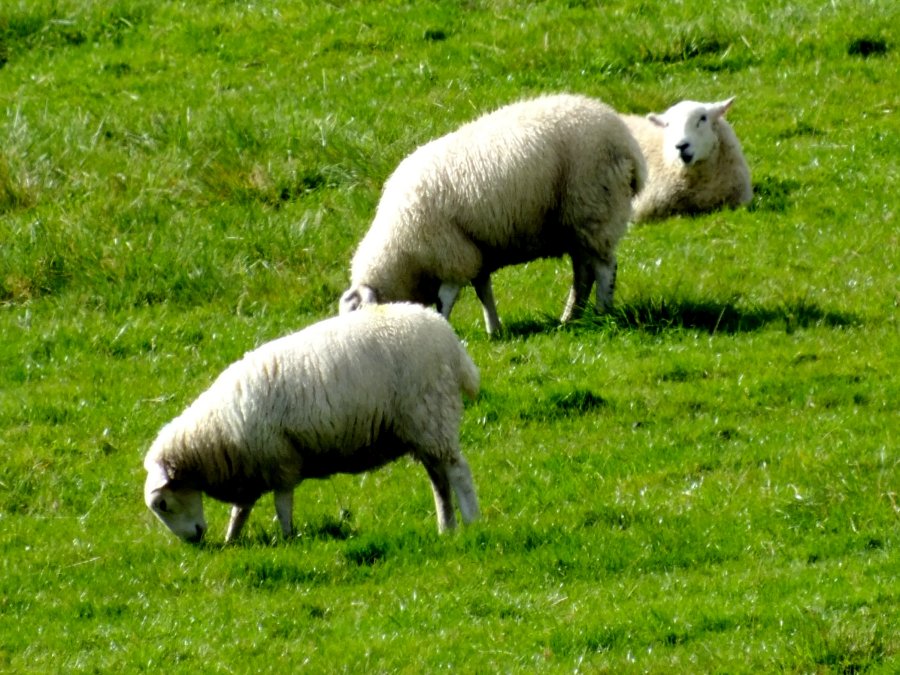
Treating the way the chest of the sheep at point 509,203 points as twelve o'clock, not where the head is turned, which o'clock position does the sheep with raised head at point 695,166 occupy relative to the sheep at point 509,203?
the sheep with raised head at point 695,166 is roughly at 4 o'clock from the sheep at point 509,203.

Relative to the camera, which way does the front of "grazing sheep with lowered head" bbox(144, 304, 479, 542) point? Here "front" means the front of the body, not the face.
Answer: to the viewer's left

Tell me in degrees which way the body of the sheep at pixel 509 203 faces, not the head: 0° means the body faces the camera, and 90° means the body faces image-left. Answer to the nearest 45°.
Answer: approximately 90°

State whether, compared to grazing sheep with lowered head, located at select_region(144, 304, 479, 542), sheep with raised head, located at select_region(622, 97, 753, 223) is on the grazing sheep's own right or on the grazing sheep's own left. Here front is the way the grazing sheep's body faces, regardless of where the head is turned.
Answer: on the grazing sheep's own right

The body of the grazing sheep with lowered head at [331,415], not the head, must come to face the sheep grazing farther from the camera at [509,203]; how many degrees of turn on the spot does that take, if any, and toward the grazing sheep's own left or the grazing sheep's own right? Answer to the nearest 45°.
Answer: approximately 135° to the grazing sheep's own right

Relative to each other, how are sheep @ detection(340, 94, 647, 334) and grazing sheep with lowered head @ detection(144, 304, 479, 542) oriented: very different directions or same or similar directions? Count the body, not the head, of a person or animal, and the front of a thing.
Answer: same or similar directions
